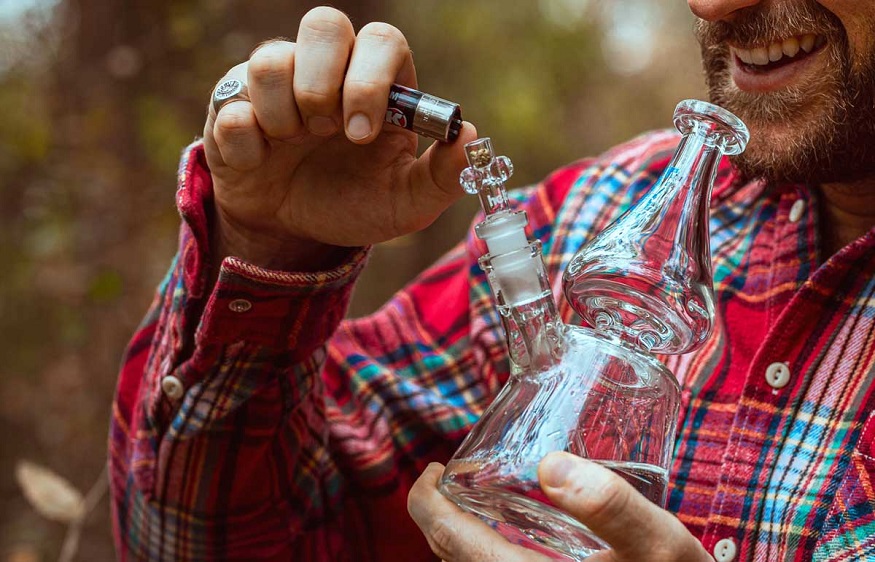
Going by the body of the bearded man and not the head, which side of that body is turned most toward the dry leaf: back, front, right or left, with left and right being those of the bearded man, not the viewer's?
right

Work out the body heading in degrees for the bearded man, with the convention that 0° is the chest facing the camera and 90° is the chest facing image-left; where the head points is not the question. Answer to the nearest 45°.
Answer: approximately 45°

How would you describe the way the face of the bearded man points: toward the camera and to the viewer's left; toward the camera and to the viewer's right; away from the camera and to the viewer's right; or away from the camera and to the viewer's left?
toward the camera and to the viewer's left
